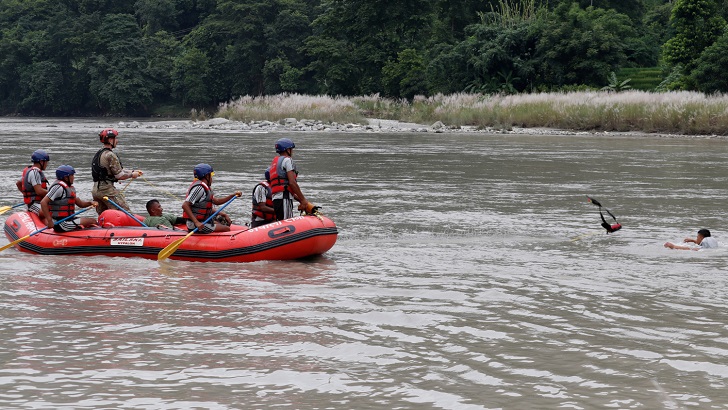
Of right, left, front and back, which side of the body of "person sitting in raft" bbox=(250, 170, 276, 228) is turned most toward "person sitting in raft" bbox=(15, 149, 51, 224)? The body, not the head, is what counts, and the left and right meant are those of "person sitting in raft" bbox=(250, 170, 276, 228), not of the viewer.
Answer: back

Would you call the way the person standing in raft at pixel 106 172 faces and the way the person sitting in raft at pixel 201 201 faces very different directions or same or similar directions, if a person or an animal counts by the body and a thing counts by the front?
same or similar directions

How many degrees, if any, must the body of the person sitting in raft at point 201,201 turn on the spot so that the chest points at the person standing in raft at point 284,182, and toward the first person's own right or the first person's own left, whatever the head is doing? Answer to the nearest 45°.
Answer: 0° — they already face them

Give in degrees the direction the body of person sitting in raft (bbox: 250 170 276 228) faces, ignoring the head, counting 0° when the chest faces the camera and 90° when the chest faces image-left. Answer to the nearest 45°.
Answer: approximately 270°

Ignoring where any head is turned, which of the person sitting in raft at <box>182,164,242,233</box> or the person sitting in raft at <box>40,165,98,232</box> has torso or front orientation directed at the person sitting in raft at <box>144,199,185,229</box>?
the person sitting in raft at <box>40,165,98,232</box>

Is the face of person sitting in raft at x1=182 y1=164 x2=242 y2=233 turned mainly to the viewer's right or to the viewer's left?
to the viewer's right

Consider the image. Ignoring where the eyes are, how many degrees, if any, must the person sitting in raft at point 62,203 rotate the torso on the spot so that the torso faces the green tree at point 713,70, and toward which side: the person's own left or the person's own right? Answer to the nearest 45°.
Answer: approximately 45° to the person's own left

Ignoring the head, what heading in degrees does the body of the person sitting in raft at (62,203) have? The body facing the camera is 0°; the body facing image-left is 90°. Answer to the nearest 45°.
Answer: approximately 270°

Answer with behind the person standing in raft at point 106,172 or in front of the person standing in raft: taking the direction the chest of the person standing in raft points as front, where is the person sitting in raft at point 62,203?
behind

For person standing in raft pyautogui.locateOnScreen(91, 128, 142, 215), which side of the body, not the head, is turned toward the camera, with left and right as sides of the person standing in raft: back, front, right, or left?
right

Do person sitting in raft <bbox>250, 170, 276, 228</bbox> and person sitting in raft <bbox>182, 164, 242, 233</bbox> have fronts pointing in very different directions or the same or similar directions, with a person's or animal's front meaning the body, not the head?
same or similar directions

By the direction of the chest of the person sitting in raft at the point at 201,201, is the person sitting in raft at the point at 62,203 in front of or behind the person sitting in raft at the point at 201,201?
behind

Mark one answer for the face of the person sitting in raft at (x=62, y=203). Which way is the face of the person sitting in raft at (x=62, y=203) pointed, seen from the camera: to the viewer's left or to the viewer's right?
to the viewer's right

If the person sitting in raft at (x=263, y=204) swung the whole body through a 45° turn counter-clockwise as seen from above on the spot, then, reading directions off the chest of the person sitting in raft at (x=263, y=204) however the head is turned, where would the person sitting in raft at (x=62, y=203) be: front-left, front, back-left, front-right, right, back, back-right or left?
back-left

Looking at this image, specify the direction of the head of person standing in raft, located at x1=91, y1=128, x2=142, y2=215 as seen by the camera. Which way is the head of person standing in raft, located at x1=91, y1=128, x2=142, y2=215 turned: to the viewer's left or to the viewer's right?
to the viewer's right

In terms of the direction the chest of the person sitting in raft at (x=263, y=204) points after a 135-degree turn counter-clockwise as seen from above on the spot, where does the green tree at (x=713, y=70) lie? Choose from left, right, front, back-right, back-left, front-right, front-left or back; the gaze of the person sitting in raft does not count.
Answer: right

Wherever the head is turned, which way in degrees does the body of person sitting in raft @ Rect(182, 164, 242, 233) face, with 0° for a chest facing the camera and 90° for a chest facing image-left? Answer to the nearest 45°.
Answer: approximately 270°
